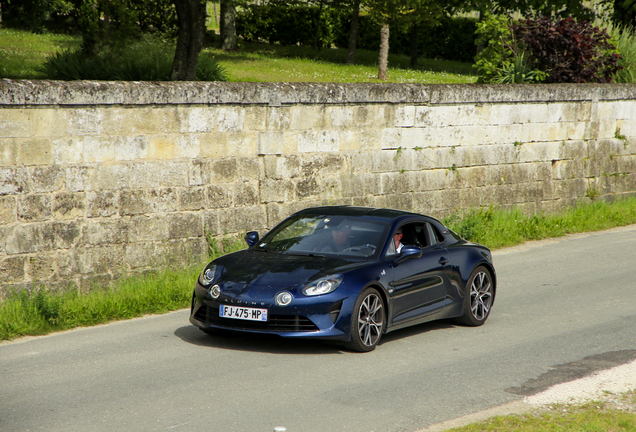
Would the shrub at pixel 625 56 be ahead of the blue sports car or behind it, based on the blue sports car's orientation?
behind

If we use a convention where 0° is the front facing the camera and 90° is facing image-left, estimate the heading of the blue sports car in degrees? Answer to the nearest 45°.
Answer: approximately 45°

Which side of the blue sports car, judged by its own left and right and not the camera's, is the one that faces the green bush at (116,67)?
right

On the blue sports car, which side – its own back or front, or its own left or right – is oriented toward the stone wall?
right

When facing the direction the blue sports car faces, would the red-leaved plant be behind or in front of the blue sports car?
behind

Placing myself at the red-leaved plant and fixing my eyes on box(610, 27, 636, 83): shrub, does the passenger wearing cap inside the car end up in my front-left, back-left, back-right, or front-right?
back-right
